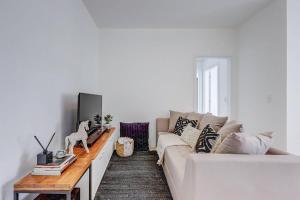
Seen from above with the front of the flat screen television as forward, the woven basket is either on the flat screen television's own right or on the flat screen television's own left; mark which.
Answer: on the flat screen television's own left

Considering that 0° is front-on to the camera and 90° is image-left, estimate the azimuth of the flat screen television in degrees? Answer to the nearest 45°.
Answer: approximately 315°

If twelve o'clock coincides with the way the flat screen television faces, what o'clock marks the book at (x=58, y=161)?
The book is roughly at 2 o'clock from the flat screen television.

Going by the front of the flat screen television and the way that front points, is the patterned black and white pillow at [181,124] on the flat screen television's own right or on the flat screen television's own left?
on the flat screen television's own left

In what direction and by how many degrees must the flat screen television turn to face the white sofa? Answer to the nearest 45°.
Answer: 0° — it already faces it
